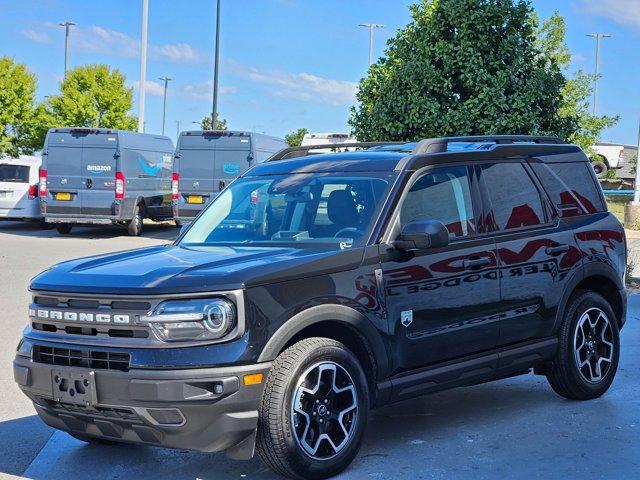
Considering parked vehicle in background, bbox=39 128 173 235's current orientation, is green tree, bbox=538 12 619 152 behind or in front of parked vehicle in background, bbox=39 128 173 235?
in front

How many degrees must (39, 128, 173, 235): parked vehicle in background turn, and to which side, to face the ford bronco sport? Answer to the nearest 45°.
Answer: approximately 135° to its right

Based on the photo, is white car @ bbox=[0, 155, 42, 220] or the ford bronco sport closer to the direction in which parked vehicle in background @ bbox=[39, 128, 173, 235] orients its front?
the white car

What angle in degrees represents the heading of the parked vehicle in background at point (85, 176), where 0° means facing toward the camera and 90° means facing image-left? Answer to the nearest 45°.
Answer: approximately 225°

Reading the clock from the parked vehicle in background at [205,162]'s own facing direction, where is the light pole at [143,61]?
The light pole is roughly at 10 o'clock from the parked vehicle in background.

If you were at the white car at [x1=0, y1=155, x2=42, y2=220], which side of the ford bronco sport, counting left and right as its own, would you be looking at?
right

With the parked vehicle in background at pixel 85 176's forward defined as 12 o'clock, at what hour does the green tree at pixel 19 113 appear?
The green tree is roughly at 10 o'clock from the parked vehicle in background.

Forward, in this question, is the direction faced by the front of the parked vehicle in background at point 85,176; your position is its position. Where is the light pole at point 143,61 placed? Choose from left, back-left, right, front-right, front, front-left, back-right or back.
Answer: front-left

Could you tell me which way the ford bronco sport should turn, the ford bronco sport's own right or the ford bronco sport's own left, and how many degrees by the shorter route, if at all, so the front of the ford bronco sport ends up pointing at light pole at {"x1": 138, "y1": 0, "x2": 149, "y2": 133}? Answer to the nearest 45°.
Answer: approximately 135° to the ford bronco sport's own right

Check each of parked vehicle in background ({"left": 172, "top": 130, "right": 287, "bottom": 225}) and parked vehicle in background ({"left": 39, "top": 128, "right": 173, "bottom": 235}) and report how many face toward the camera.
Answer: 0

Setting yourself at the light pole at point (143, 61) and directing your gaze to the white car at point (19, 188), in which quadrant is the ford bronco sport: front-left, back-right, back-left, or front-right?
front-left

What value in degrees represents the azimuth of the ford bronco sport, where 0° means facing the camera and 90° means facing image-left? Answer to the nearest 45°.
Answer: approximately 45°

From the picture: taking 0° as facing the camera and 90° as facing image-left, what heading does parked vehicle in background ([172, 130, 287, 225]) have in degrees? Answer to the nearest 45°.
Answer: approximately 225°
